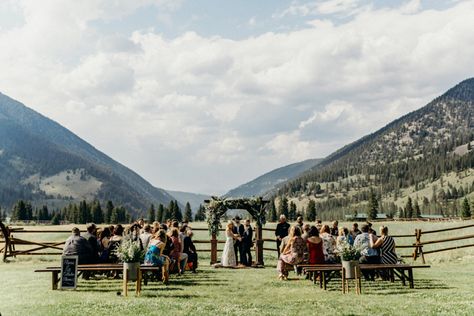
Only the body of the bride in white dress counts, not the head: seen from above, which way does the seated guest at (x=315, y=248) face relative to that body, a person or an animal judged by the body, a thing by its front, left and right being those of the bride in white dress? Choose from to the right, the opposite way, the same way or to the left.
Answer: to the left

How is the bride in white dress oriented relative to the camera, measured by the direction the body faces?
to the viewer's right

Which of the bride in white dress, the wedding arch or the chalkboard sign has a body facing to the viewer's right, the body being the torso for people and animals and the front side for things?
the bride in white dress

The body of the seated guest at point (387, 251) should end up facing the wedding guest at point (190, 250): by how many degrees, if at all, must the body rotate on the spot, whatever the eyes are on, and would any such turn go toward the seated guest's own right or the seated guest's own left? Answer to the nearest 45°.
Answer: approximately 45° to the seated guest's own left

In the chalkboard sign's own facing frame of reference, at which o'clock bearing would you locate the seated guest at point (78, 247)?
The seated guest is roughly at 6 o'clock from the chalkboard sign.

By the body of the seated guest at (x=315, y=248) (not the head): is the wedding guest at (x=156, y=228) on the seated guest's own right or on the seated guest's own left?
on the seated guest's own left

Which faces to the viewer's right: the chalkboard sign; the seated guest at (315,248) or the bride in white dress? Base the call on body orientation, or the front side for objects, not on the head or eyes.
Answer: the bride in white dress

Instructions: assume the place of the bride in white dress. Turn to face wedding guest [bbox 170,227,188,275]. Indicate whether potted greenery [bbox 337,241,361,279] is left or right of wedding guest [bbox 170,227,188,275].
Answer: left

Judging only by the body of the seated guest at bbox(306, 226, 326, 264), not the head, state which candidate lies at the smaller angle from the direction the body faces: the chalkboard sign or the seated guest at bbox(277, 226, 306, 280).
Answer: the seated guest

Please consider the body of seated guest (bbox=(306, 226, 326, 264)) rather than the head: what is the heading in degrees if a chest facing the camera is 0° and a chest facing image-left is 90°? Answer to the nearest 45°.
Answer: approximately 180°

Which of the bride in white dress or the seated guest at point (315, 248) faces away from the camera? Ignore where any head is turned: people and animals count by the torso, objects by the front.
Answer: the seated guest

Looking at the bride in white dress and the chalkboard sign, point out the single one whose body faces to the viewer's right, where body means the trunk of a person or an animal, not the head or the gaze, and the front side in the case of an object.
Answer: the bride in white dress

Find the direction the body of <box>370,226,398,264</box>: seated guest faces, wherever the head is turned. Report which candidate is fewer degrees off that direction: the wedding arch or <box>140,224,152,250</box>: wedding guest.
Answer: the wedding arch

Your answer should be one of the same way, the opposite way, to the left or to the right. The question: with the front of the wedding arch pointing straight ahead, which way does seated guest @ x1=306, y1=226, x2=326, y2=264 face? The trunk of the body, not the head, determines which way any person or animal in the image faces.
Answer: the opposite way
